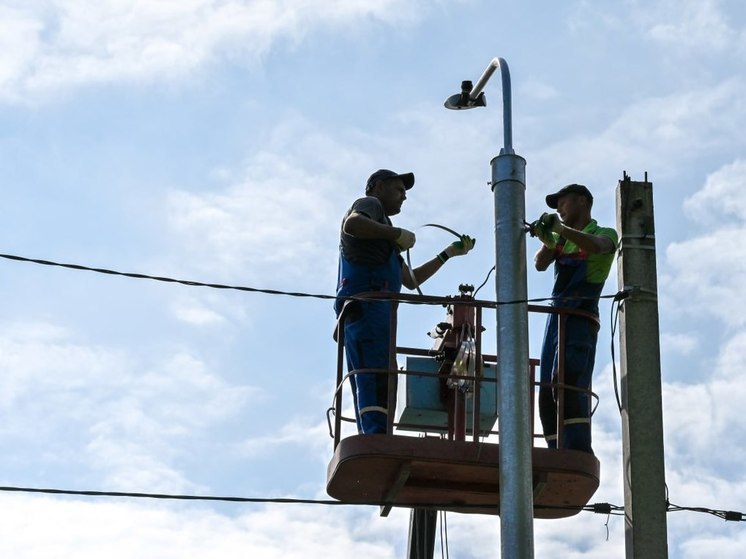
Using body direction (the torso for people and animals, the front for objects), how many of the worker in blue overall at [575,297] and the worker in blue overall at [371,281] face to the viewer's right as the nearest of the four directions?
1

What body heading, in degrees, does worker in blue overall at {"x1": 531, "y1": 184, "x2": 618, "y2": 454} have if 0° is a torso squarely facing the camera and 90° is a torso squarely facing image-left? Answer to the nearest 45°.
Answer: approximately 45°

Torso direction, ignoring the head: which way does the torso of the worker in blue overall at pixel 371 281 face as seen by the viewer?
to the viewer's right

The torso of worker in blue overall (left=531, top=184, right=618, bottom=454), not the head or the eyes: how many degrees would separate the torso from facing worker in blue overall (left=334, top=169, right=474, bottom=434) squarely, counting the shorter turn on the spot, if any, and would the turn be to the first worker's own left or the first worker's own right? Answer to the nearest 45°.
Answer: approximately 45° to the first worker's own right

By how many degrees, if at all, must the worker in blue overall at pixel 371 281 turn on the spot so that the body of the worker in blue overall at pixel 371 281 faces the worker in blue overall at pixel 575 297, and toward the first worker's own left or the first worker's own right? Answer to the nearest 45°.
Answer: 0° — they already face them
